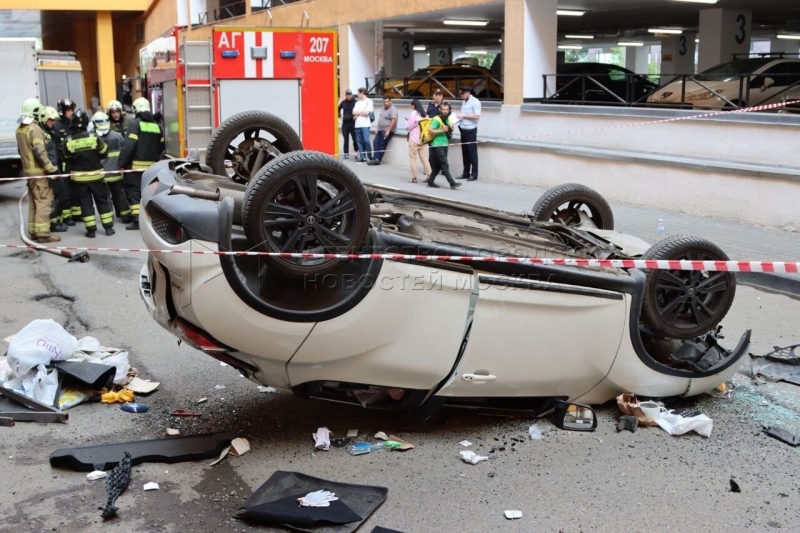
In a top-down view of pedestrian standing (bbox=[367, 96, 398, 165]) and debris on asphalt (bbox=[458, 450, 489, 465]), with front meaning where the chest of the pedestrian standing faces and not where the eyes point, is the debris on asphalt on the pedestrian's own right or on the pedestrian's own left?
on the pedestrian's own left

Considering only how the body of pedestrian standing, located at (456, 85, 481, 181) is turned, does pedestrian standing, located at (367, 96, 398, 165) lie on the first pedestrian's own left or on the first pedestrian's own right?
on the first pedestrian's own right

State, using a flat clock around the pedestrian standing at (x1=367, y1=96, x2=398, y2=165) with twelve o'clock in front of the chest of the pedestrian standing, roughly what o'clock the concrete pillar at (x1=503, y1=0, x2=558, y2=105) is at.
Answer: The concrete pillar is roughly at 9 o'clock from the pedestrian standing.

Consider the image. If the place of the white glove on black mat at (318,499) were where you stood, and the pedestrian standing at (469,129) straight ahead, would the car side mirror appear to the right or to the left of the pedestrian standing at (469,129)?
right

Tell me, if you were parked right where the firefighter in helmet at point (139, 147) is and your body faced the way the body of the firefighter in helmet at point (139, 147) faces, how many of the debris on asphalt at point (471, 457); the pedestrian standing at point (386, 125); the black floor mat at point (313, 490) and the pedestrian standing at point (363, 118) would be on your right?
2

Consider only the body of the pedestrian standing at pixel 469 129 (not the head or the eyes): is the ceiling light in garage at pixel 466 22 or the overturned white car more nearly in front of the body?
the overturned white car

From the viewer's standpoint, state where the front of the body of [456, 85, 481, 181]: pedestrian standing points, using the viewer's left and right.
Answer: facing the viewer and to the left of the viewer
